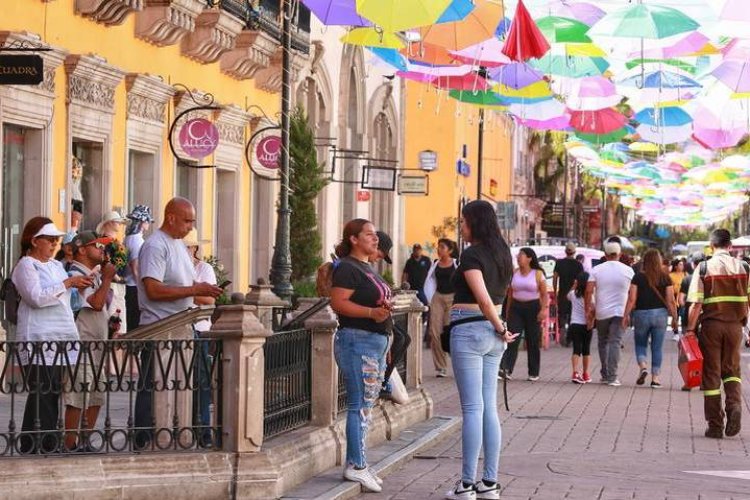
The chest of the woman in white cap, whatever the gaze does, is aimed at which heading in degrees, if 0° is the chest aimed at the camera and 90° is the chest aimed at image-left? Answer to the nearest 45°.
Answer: approximately 270°

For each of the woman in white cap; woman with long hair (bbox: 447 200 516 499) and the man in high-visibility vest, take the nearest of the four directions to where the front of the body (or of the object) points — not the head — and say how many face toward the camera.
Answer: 0

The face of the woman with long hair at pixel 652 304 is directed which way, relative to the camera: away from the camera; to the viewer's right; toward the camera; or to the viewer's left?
away from the camera

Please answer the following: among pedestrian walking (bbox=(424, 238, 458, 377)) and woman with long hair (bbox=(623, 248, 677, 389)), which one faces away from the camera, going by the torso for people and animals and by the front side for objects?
the woman with long hair

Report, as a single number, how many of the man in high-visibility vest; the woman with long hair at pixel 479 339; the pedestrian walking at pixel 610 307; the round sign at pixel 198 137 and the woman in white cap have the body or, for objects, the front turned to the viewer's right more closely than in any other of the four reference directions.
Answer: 1

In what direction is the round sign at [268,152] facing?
toward the camera

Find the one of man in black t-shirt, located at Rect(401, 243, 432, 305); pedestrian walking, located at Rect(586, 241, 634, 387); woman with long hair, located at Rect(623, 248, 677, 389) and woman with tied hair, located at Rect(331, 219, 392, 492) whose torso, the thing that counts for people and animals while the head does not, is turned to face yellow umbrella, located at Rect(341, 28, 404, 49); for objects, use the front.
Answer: the man in black t-shirt

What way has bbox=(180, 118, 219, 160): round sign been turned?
toward the camera

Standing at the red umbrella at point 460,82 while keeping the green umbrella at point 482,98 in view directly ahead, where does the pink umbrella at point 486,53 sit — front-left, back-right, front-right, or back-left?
back-right
